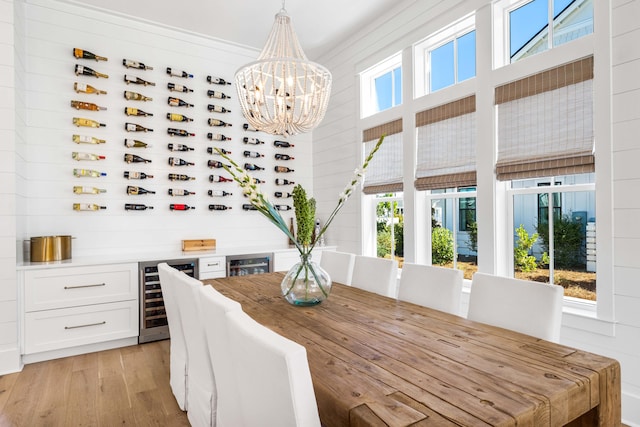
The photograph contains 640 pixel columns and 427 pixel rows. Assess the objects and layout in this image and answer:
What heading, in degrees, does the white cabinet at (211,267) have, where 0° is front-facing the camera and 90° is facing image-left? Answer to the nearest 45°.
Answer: approximately 0°

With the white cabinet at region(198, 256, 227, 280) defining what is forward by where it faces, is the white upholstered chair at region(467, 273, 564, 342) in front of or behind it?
in front

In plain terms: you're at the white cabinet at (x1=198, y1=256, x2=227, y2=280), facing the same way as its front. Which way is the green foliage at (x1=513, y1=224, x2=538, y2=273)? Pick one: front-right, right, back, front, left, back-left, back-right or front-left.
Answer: front-left

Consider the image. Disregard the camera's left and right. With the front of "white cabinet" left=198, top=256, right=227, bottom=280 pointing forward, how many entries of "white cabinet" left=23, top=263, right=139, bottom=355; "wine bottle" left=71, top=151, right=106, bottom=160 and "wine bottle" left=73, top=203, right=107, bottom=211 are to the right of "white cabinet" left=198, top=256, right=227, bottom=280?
3

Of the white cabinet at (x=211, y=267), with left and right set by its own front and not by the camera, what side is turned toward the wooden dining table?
front
